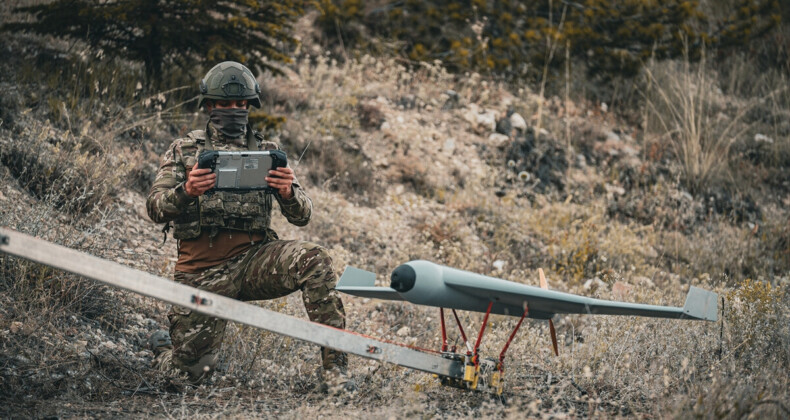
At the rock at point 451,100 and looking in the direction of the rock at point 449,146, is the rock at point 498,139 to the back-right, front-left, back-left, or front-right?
front-left

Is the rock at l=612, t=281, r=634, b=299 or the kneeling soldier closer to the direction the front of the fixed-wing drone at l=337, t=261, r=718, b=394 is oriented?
the kneeling soldier

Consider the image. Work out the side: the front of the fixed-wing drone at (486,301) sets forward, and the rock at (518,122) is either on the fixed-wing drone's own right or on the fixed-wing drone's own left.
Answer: on the fixed-wing drone's own right

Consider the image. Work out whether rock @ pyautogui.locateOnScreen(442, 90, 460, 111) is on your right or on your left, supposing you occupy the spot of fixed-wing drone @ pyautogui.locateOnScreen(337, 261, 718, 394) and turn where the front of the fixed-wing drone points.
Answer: on your right

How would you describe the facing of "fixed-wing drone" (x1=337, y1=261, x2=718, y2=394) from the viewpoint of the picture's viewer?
facing the viewer and to the left of the viewer

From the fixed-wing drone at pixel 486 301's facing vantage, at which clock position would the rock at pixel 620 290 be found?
The rock is roughly at 5 o'clock from the fixed-wing drone.

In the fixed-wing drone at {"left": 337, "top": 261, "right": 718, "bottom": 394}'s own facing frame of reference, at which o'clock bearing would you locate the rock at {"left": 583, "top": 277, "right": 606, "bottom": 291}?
The rock is roughly at 5 o'clock from the fixed-wing drone.

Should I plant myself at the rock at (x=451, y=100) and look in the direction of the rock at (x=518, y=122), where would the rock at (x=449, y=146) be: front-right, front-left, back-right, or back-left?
front-right
